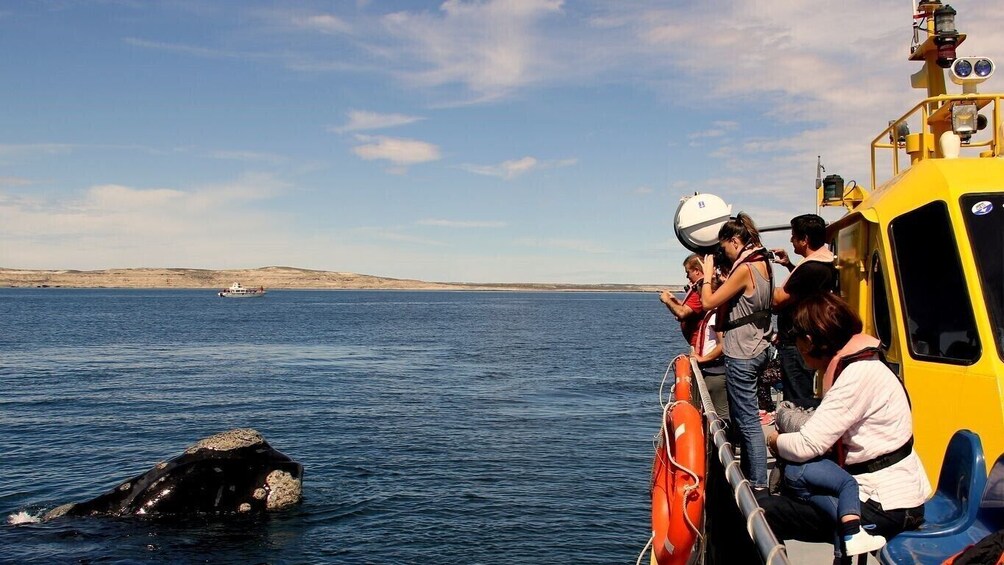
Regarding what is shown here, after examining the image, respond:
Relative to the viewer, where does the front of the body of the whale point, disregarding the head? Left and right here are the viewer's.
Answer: facing to the right of the viewer

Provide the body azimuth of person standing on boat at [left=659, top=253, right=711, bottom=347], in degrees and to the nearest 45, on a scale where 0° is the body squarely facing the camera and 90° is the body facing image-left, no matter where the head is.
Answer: approximately 90°

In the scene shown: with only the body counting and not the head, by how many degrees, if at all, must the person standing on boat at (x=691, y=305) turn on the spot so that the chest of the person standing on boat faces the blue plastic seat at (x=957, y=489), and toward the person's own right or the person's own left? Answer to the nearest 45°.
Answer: approximately 90° to the person's own left

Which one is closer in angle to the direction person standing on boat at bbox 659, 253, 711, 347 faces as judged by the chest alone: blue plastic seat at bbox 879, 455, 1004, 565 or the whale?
the whale

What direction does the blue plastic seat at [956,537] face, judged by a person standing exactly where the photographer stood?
facing to the left of the viewer

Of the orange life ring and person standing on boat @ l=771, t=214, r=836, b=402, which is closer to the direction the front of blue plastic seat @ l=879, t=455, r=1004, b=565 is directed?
the orange life ring

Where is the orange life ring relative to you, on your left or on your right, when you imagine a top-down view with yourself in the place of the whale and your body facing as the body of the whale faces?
on your right

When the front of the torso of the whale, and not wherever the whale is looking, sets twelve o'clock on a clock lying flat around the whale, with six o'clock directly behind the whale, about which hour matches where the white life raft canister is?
The white life raft canister is roughly at 2 o'clock from the whale.

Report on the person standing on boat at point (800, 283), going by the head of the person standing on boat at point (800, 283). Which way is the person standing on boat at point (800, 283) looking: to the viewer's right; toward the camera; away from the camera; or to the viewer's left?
to the viewer's left
